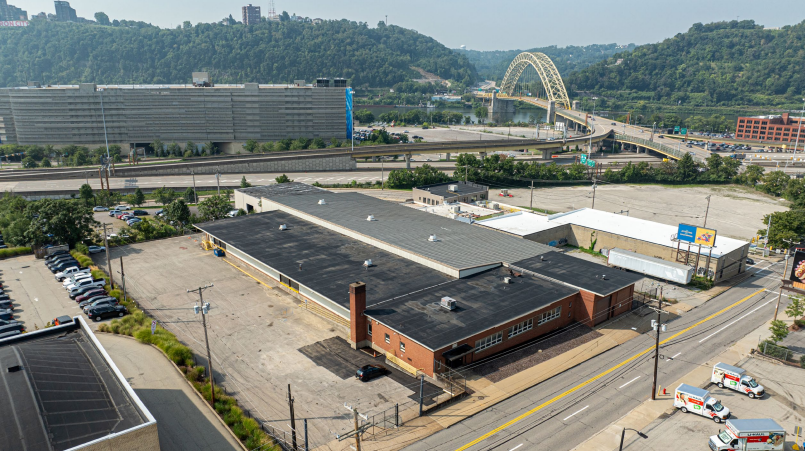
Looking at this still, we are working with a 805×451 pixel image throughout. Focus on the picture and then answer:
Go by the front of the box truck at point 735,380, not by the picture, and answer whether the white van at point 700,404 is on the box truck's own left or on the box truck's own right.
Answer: on the box truck's own right

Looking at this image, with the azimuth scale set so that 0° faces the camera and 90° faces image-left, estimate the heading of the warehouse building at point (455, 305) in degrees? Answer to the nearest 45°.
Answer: approximately 315°

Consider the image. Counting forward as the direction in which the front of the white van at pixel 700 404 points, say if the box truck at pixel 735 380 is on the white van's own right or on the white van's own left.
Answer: on the white van's own left

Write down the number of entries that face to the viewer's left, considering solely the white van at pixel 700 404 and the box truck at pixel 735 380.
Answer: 0

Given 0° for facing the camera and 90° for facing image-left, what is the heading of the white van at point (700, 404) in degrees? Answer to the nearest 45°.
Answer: approximately 315°

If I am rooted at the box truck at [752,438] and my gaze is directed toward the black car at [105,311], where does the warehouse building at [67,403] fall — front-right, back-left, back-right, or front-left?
front-left

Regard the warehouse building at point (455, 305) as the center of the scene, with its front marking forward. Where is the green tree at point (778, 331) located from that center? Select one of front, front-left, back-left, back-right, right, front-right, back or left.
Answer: front-left

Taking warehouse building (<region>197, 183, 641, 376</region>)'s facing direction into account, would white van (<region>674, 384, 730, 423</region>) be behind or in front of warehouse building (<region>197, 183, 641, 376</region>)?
in front

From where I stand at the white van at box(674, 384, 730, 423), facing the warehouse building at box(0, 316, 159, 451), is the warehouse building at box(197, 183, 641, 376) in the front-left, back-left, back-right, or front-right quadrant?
front-right

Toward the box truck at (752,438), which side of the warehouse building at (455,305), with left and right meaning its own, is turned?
front

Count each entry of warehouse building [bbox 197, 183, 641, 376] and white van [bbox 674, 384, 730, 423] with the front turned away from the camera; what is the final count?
0

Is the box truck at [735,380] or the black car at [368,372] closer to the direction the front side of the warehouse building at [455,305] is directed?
the box truck

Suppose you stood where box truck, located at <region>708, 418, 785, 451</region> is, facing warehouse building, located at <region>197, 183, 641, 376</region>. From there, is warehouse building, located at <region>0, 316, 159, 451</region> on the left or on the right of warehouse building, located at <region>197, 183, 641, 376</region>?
left
